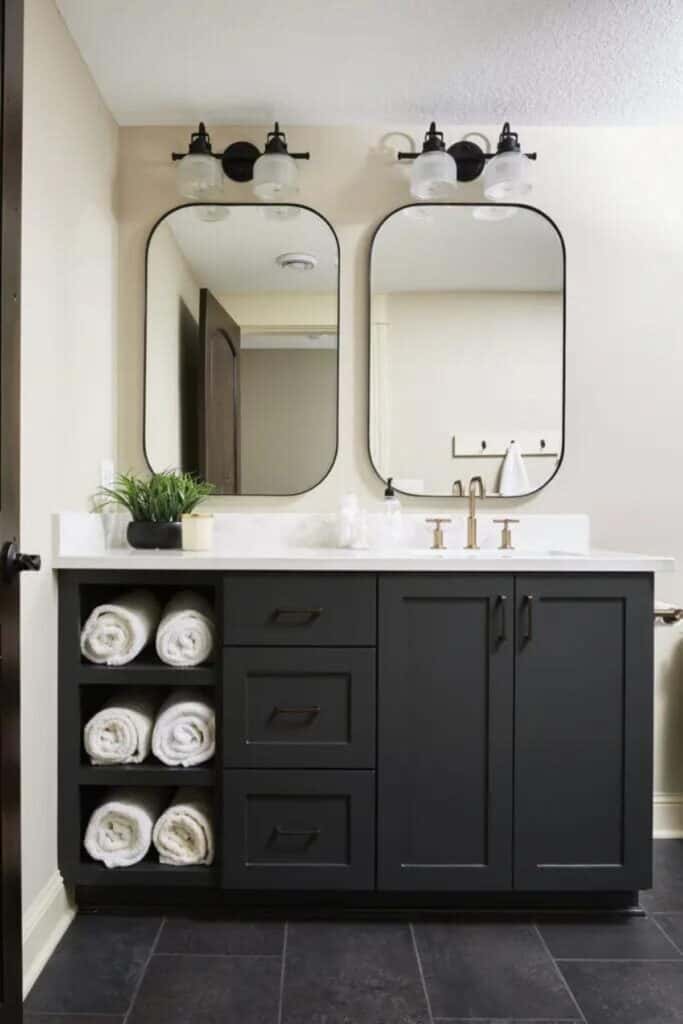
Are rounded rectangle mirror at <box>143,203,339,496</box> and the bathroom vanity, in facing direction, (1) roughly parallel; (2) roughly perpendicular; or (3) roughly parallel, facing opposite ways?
roughly parallel

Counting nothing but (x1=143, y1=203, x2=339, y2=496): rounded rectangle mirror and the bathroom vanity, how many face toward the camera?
2

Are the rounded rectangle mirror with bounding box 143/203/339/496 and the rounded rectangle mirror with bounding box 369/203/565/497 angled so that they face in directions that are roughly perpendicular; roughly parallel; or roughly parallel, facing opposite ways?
roughly parallel

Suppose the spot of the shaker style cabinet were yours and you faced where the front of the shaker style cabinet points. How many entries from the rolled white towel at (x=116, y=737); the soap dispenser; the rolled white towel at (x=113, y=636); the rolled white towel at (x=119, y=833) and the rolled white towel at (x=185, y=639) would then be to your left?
0

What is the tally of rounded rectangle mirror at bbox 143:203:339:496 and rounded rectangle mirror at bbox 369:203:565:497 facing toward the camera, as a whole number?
2

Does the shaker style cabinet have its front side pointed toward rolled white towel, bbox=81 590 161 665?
no

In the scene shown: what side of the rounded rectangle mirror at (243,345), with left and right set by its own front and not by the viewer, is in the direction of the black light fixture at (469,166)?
left

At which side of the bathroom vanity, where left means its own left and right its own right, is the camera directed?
front

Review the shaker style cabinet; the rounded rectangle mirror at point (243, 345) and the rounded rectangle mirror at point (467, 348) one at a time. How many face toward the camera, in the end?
3

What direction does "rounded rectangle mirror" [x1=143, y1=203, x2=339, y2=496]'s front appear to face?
toward the camera

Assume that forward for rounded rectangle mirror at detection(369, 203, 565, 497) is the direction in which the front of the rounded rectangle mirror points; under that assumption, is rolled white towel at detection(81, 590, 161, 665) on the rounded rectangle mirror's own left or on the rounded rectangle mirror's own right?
on the rounded rectangle mirror's own right

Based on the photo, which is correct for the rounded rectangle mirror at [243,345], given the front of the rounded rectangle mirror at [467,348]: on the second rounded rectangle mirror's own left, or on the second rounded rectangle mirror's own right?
on the second rounded rectangle mirror's own right

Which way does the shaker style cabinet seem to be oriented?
toward the camera
